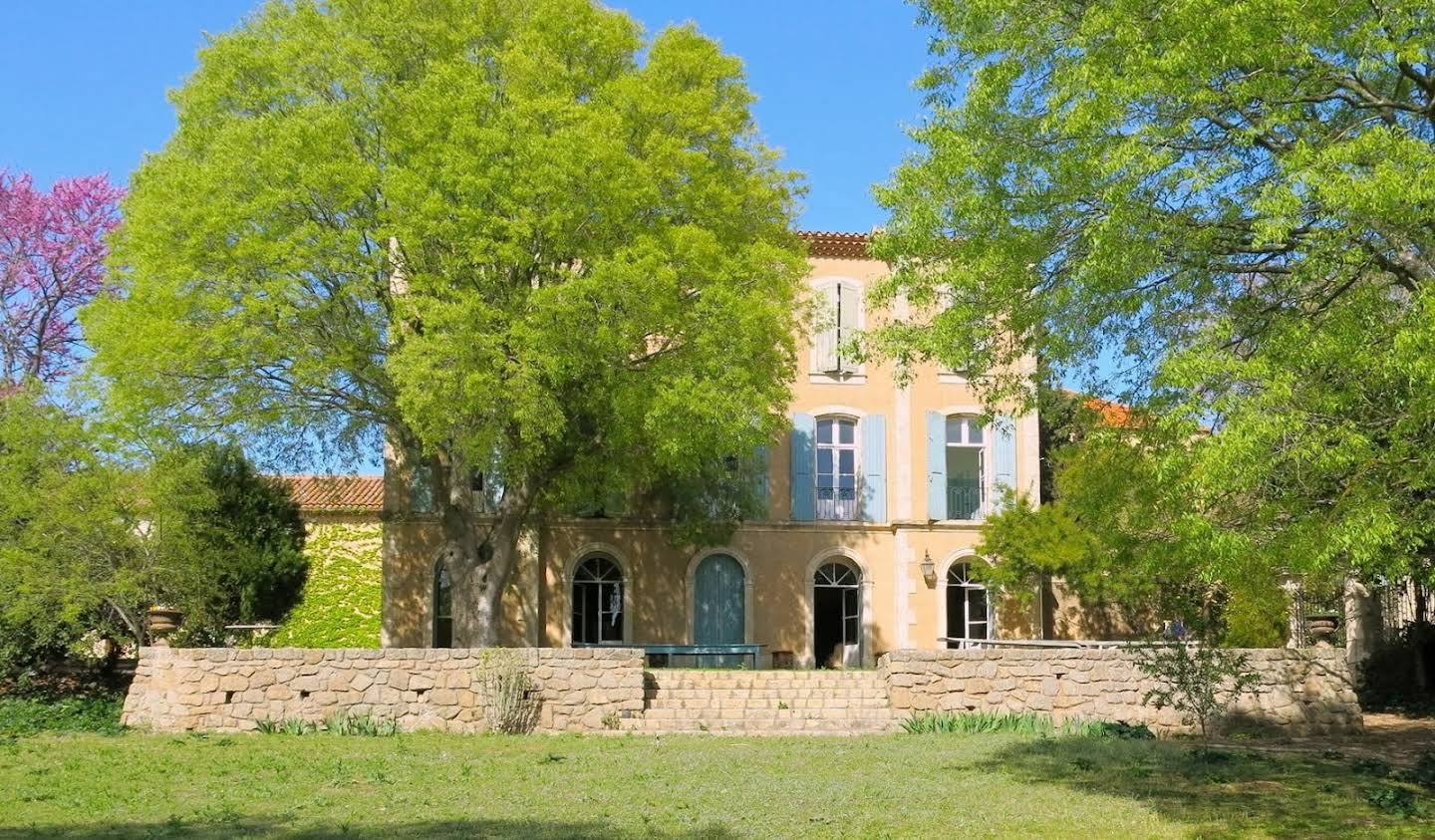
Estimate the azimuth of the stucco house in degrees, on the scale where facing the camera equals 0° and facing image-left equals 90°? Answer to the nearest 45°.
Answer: approximately 0°

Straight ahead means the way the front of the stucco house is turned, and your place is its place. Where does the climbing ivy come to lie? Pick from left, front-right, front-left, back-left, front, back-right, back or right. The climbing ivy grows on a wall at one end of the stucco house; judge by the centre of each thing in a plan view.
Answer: right

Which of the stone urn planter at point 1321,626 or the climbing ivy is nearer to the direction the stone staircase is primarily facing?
the stone urn planter

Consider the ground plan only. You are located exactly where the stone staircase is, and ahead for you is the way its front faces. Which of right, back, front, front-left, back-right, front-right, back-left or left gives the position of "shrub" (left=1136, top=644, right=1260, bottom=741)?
front-left

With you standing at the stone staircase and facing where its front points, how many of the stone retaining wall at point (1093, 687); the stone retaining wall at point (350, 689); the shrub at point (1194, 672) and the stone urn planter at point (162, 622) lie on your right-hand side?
2

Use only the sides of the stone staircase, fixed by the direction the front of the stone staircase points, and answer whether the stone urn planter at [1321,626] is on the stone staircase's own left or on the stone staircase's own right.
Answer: on the stone staircase's own left

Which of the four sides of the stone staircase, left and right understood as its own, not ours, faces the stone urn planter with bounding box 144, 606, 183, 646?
right

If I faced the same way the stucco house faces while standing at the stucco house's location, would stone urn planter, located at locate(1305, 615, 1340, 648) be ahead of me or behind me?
ahead

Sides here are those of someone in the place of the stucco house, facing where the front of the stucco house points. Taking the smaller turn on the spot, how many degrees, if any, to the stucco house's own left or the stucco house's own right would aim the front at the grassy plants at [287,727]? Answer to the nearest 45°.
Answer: approximately 45° to the stucco house's own right

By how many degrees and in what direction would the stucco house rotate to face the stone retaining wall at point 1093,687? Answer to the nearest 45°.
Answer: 0° — it already faces it

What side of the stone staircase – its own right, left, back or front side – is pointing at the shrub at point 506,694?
right

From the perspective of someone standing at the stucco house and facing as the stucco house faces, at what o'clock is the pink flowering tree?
The pink flowering tree is roughly at 3 o'clock from the stucco house.
